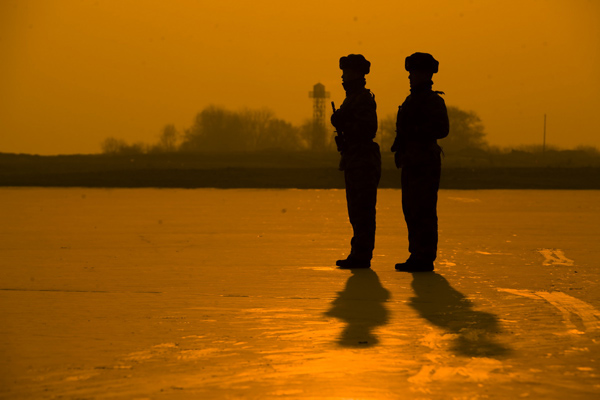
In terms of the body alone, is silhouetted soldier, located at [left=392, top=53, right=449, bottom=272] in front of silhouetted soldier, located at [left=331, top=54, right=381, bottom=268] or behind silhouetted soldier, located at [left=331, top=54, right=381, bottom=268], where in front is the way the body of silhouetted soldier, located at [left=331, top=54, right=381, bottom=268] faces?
behind

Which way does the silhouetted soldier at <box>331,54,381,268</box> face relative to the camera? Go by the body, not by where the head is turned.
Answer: to the viewer's left

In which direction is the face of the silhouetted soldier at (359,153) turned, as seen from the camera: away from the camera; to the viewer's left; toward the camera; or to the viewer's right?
to the viewer's left
